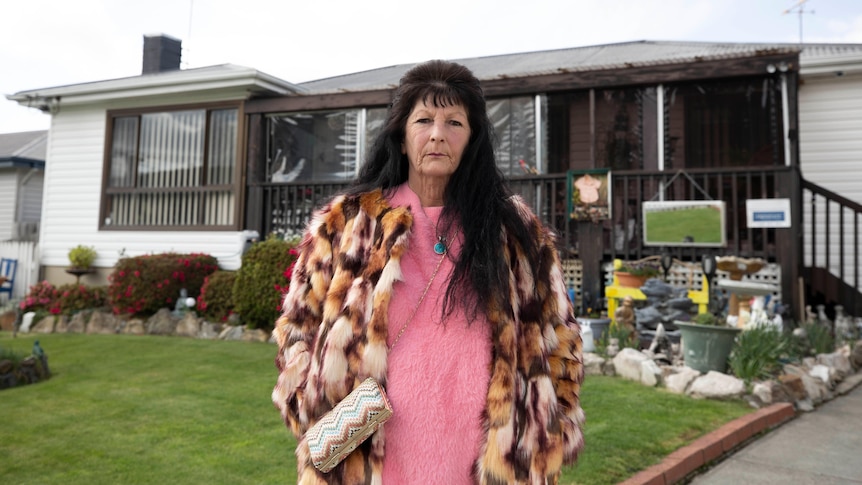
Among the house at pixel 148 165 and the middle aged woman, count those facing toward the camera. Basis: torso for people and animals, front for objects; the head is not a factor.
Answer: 2

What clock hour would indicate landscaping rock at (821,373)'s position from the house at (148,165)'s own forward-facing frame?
The landscaping rock is roughly at 11 o'clock from the house.

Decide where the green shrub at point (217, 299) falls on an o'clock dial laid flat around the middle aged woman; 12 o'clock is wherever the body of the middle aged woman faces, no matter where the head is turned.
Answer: The green shrub is roughly at 5 o'clock from the middle aged woman.

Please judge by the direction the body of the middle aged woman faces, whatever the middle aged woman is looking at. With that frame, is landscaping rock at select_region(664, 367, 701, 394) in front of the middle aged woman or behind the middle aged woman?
behind

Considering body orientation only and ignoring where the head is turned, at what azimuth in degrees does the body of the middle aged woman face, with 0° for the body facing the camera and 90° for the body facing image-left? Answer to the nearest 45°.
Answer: approximately 0°

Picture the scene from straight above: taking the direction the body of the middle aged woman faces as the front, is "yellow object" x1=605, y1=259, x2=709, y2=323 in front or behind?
behind

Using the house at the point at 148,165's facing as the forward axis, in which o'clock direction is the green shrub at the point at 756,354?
The green shrub is roughly at 11 o'clock from the house.

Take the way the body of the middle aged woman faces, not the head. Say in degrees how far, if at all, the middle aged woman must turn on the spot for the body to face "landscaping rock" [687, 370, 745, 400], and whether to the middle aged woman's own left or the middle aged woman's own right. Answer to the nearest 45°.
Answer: approximately 135° to the middle aged woman's own left

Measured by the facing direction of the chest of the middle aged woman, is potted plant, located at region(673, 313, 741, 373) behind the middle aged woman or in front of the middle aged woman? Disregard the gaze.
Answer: behind
